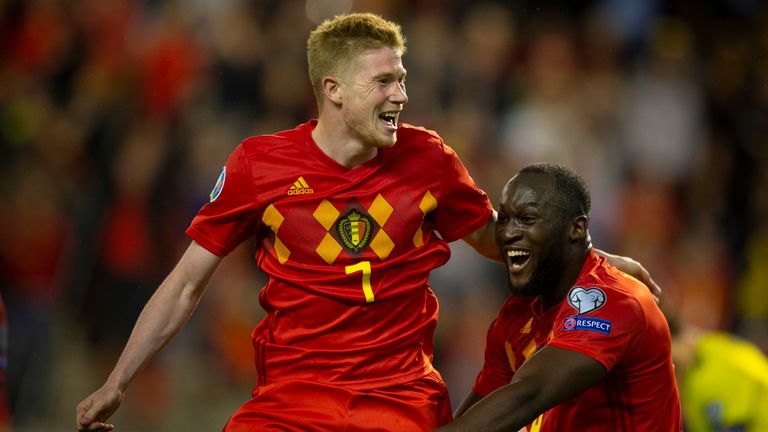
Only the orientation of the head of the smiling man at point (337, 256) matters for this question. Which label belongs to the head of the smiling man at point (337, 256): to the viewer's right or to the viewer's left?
to the viewer's right

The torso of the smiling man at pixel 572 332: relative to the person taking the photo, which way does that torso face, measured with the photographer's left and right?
facing the viewer and to the left of the viewer

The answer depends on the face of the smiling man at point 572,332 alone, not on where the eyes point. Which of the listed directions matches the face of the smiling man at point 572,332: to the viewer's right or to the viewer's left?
to the viewer's left

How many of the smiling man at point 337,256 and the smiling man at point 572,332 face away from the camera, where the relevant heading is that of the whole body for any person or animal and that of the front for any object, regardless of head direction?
0

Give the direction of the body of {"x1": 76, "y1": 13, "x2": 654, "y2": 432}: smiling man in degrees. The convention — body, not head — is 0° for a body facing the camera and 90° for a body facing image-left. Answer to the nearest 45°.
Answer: approximately 0°

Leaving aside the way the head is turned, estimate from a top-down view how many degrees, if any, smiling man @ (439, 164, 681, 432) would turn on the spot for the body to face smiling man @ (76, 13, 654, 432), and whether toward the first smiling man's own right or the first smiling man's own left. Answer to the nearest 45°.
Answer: approximately 45° to the first smiling man's own right

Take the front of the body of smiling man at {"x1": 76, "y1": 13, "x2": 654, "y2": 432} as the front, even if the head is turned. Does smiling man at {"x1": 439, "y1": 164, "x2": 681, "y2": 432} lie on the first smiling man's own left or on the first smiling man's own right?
on the first smiling man's own left
